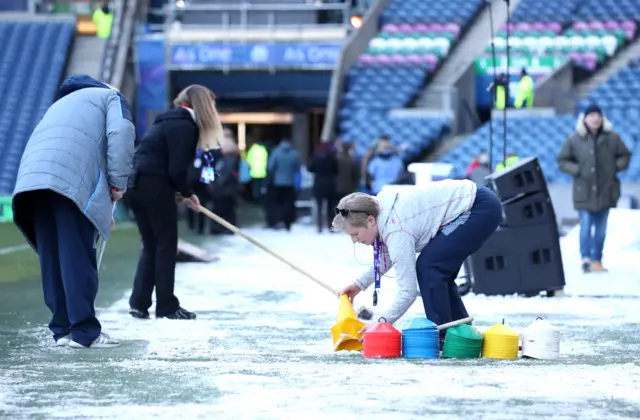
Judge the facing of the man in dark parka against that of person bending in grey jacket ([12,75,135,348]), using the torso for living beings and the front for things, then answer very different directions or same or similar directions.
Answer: very different directions

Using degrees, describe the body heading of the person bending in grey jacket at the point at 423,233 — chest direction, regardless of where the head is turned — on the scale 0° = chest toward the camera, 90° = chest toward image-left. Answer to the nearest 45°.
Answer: approximately 90°

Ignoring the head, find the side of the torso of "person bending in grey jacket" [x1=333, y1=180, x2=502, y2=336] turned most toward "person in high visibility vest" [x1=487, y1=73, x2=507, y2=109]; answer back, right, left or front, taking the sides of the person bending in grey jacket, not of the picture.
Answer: right

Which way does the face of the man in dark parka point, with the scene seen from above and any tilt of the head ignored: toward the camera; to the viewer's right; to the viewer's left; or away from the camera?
toward the camera

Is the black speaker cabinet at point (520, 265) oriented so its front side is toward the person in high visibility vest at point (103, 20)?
no

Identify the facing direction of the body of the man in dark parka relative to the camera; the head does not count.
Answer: toward the camera

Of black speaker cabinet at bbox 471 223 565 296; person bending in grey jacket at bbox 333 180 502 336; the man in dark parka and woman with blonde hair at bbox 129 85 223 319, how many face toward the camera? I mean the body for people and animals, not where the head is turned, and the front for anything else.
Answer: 1

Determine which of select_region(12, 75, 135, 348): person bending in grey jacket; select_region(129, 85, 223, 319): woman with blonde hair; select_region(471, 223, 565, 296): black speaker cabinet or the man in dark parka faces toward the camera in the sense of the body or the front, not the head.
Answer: the man in dark parka
